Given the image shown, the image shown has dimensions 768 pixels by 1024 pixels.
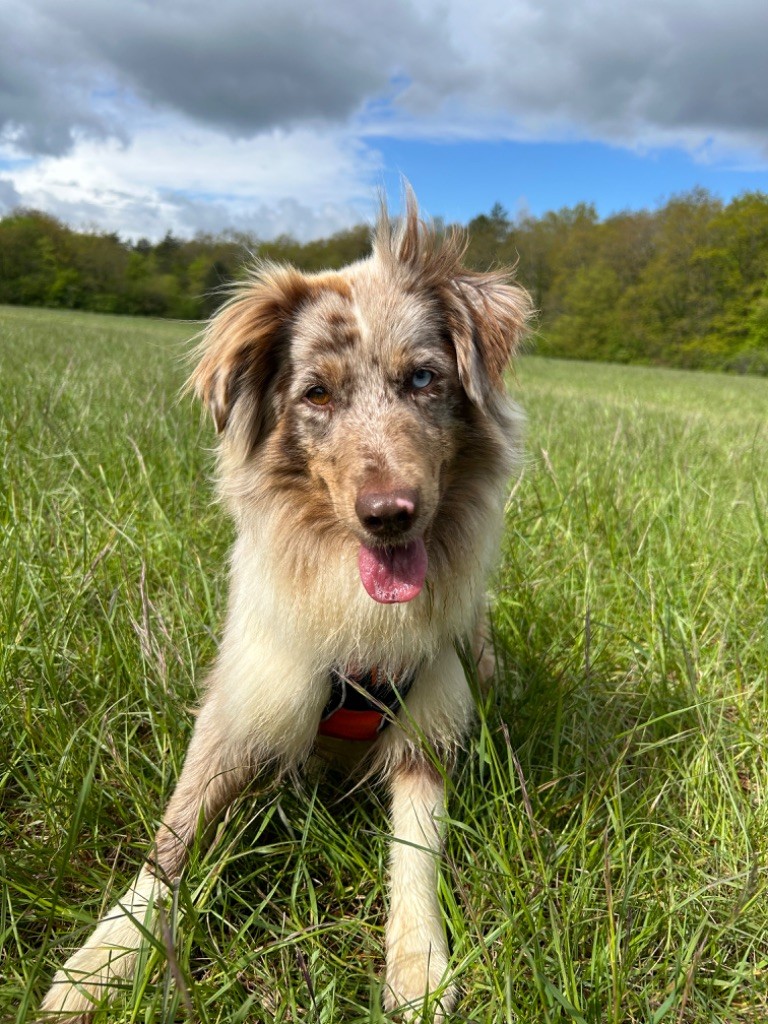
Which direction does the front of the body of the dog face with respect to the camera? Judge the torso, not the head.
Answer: toward the camera
